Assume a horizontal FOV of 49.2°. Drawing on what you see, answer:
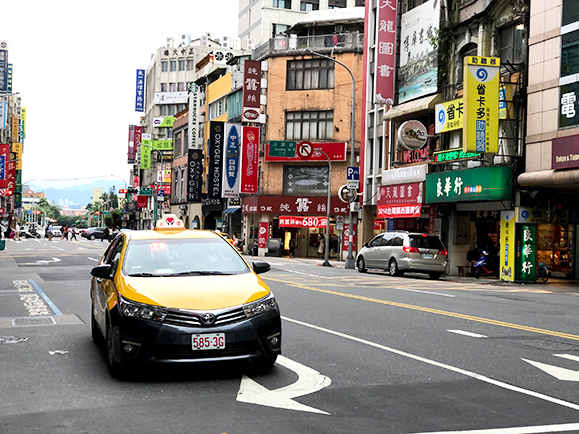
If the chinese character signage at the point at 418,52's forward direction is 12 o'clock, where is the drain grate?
The drain grate is roughly at 11 o'clock from the chinese character signage.

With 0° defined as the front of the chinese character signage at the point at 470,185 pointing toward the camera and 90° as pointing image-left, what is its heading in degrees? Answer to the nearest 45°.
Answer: approximately 45°

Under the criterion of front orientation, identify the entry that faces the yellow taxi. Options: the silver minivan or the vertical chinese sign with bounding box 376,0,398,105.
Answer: the vertical chinese sign

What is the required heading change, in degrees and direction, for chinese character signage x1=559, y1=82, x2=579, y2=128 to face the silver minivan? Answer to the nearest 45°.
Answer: approximately 45° to its right

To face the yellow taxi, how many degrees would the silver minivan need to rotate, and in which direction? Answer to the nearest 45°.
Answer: approximately 135° to its left

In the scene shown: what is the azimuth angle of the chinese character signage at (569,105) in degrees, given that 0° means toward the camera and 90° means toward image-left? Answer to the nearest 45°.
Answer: approximately 45°

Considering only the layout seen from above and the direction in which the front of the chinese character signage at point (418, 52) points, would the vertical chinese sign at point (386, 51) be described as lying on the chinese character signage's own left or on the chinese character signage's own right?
on the chinese character signage's own right

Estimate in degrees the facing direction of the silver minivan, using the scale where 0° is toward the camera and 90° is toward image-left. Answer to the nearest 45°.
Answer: approximately 135°

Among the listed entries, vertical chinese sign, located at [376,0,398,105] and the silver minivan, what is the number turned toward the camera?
1
